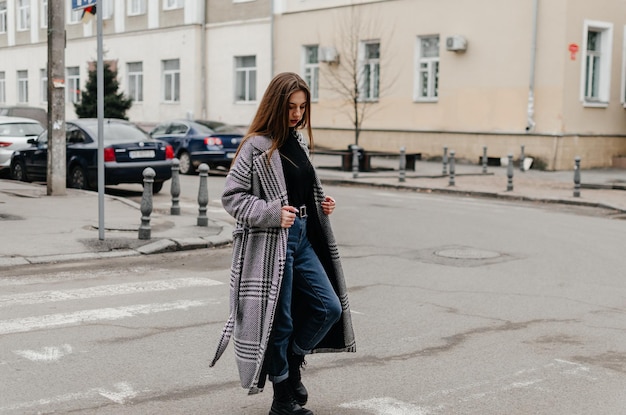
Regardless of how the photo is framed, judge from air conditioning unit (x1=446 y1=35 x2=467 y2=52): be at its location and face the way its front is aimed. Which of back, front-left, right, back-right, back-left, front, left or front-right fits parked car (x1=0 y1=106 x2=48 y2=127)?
front-right

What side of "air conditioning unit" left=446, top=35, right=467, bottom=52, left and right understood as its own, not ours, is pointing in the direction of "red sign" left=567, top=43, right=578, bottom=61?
left

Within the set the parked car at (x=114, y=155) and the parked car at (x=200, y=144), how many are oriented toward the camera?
0

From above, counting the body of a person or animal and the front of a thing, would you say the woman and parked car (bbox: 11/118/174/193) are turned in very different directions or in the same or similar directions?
very different directions

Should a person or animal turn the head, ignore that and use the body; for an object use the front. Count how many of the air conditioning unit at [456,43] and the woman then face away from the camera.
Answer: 0

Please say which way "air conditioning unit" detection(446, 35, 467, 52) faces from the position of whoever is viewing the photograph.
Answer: facing the viewer and to the left of the viewer

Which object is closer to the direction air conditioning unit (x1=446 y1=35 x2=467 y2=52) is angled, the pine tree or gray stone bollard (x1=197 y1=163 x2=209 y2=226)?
the gray stone bollard

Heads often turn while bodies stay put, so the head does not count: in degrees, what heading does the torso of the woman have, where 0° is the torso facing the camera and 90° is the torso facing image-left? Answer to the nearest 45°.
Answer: approximately 315°

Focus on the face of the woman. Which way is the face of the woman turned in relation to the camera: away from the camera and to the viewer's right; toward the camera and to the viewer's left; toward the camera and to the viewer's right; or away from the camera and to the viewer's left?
toward the camera and to the viewer's right

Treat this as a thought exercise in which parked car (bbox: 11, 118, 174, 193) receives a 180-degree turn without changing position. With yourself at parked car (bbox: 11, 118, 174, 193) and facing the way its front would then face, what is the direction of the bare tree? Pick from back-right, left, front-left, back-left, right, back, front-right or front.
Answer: left

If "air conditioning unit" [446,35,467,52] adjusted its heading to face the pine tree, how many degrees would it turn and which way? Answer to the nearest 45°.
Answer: approximately 90° to its right

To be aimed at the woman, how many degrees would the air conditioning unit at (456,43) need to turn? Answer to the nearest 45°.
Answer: approximately 45° to its left
